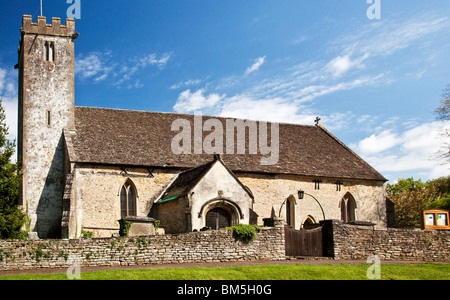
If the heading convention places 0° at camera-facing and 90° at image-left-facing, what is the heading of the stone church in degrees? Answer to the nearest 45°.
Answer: approximately 0°

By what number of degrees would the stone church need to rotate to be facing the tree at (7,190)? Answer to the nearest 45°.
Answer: approximately 45° to its right

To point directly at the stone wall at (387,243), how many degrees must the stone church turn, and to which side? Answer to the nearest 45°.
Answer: approximately 45° to its left

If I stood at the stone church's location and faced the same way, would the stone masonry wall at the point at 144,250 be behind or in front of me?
in front

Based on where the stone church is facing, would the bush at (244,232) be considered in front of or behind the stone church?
in front

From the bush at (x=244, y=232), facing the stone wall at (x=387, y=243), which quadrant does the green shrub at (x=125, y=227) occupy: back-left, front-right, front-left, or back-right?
back-left

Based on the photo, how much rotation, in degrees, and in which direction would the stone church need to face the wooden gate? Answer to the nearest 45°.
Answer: approximately 45° to its left
